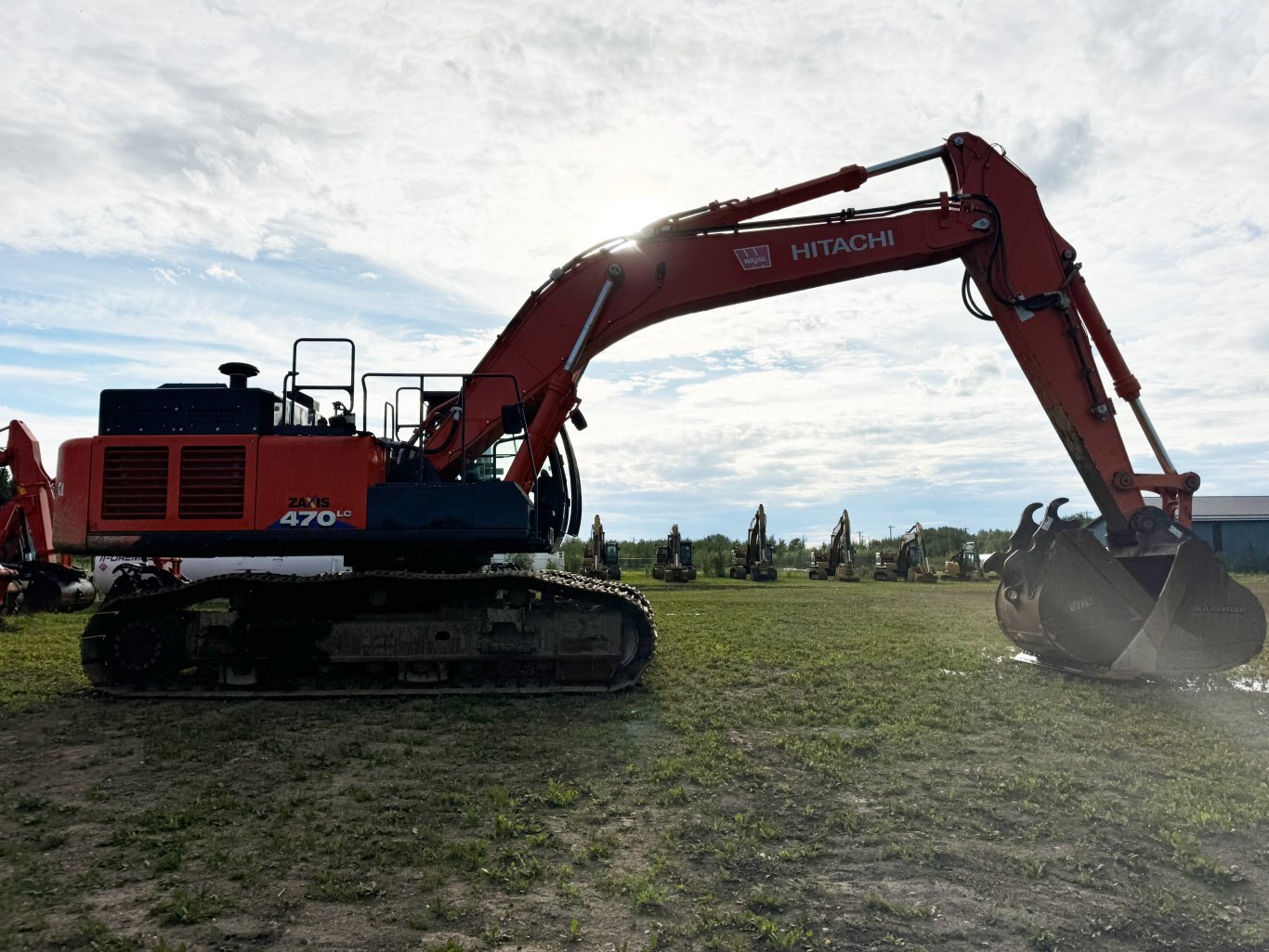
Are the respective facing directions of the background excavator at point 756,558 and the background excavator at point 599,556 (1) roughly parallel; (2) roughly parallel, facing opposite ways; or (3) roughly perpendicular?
roughly parallel

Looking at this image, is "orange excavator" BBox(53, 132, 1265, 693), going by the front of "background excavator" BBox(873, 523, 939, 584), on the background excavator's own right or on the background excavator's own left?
on the background excavator's own right

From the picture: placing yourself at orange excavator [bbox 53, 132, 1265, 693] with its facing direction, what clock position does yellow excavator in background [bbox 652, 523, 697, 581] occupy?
The yellow excavator in background is roughly at 9 o'clock from the orange excavator.

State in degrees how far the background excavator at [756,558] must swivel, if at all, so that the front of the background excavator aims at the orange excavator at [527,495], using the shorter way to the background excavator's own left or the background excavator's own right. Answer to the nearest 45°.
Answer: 0° — it already faces it

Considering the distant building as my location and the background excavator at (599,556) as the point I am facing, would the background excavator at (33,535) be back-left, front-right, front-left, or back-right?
front-left

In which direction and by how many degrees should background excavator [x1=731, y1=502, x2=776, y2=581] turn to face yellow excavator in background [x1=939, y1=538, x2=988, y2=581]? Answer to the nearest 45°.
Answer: approximately 90° to its left

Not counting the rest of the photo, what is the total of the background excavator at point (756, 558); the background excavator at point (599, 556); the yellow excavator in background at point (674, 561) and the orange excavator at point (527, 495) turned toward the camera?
3

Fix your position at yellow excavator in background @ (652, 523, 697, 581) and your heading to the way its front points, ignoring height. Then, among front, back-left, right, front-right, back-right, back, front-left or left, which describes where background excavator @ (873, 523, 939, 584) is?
left

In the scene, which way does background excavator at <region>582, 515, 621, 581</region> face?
toward the camera

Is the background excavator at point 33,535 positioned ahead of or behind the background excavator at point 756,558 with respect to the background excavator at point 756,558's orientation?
ahead

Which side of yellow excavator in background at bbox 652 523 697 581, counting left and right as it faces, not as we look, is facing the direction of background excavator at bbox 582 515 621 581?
right

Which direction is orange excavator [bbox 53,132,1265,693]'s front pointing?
to the viewer's right

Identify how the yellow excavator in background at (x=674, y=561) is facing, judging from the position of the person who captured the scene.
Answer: facing the viewer

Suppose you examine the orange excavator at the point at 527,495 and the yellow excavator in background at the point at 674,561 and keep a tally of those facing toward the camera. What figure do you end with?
1

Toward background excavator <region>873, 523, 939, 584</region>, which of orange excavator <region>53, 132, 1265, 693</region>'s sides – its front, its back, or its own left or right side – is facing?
left

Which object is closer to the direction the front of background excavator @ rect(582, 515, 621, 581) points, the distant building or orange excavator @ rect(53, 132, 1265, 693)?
the orange excavator
